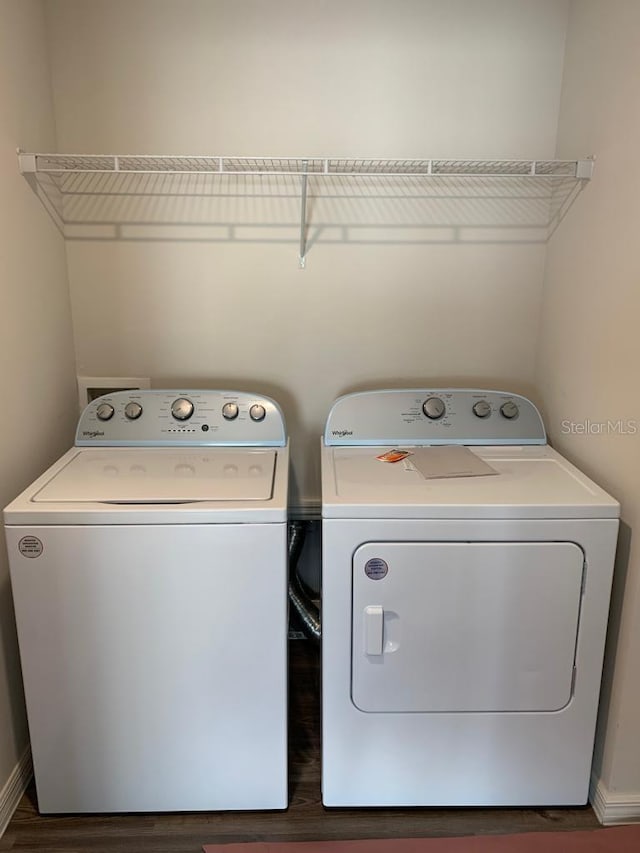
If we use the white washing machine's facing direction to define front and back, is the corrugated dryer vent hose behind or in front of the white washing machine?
behind

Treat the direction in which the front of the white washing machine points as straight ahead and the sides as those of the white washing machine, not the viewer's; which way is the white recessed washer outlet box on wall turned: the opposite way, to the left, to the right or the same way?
the same way

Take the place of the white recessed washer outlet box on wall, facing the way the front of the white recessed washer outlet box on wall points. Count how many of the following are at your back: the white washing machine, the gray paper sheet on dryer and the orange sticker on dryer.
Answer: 0

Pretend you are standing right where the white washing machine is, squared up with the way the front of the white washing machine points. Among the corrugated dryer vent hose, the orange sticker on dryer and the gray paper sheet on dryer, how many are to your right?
0

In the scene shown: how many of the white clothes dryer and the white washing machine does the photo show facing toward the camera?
2

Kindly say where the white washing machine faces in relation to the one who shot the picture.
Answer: facing the viewer

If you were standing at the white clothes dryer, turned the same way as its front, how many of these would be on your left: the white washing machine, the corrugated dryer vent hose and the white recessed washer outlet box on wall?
0

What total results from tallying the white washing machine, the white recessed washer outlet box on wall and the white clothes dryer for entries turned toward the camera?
3

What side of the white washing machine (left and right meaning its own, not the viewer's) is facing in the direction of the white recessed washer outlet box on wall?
back

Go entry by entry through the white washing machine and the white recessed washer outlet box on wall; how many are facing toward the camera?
2

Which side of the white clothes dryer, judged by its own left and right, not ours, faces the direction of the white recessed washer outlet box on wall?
right

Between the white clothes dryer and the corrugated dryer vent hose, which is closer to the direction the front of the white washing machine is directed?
the white clothes dryer

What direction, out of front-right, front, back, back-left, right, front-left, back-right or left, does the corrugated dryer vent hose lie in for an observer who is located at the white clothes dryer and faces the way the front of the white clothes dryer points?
back-right
